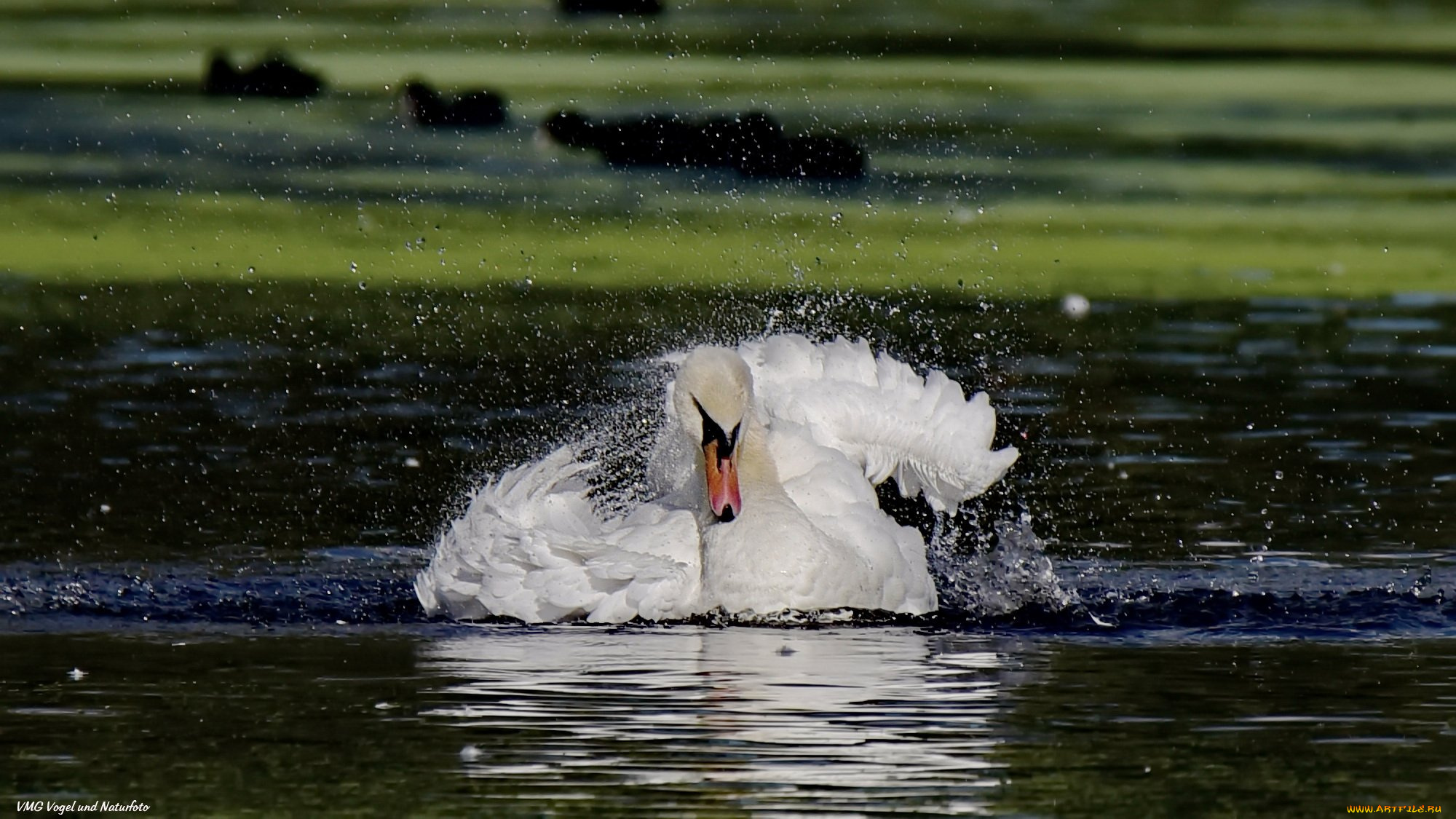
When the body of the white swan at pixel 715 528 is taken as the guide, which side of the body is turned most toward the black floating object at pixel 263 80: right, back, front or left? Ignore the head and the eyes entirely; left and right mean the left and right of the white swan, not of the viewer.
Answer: back

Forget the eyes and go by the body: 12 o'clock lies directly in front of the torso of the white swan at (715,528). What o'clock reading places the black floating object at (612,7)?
The black floating object is roughly at 6 o'clock from the white swan.

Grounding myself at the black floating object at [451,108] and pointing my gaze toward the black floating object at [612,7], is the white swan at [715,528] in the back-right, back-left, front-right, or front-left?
back-right

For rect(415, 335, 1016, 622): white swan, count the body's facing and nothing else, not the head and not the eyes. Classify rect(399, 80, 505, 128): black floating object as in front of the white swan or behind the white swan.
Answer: behind

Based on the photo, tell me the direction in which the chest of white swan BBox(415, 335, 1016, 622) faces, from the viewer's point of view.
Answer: toward the camera

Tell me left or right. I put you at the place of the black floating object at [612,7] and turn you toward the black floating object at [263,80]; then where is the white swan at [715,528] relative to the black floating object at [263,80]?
left

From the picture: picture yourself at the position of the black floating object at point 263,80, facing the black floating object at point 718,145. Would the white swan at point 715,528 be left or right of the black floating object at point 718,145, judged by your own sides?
right

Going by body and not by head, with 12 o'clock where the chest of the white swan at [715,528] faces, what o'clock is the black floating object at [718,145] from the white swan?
The black floating object is roughly at 6 o'clock from the white swan.

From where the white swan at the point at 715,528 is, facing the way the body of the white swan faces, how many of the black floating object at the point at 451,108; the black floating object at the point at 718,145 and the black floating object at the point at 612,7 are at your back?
3

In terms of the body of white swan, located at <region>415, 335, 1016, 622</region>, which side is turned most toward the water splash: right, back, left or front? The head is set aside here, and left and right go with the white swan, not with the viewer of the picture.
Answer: left
